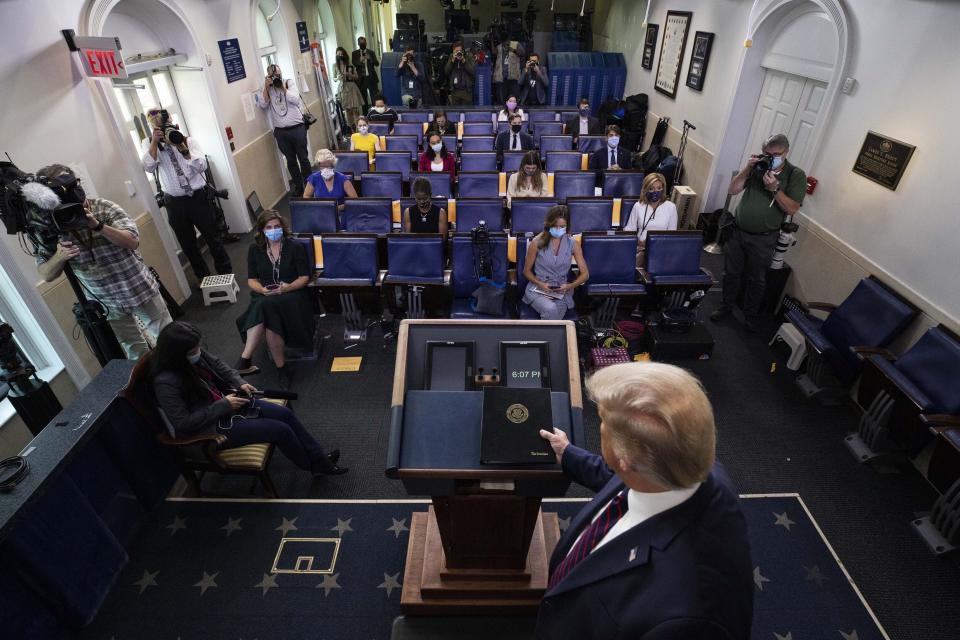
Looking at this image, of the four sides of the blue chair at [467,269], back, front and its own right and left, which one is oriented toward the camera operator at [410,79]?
back

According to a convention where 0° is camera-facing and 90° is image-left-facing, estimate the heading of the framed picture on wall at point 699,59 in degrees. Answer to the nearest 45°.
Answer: approximately 45°

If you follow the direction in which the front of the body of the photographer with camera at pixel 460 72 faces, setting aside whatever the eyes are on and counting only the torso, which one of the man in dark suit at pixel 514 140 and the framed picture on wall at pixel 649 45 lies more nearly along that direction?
the man in dark suit

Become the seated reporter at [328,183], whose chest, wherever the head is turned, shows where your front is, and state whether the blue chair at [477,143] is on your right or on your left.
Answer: on your left

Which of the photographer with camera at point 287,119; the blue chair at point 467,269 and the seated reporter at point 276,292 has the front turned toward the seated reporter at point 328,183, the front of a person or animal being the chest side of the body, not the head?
the photographer with camera

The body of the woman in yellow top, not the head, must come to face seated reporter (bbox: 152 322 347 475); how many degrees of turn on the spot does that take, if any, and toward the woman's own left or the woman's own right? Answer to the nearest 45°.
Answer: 0° — they already face them

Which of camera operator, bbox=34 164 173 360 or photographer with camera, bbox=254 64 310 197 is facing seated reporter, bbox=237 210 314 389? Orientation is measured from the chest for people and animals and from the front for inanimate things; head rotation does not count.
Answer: the photographer with camera

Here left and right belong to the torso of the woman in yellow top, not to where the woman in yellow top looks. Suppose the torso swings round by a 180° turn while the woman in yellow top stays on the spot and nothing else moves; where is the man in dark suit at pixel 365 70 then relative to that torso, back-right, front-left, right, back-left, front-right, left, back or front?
front

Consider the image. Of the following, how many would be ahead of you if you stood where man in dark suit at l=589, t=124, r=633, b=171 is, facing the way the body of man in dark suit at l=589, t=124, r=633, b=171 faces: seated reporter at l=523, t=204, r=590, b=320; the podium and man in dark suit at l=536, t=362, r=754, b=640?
3

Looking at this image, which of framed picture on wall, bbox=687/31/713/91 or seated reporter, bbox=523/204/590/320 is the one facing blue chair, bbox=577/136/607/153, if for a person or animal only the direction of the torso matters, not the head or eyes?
the framed picture on wall

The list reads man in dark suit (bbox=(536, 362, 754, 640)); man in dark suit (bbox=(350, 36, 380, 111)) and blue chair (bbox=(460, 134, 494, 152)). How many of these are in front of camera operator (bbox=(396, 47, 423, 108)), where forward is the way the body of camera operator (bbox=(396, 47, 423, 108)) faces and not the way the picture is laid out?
2
